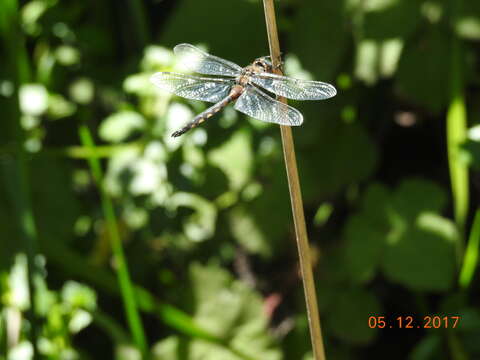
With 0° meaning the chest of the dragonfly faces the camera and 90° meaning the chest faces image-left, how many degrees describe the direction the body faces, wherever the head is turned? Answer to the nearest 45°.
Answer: approximately 225°
